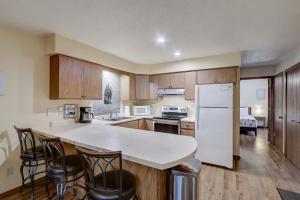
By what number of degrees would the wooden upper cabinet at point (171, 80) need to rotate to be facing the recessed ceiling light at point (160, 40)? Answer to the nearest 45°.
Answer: approximately 45° to its left

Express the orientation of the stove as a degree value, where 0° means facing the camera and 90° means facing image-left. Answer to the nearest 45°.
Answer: approximately 45°

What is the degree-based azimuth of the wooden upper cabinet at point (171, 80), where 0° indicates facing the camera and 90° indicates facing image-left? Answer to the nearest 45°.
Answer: approximately 45°

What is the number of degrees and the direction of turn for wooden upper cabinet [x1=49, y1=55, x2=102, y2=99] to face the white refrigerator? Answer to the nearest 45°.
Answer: approximately 45° to its left

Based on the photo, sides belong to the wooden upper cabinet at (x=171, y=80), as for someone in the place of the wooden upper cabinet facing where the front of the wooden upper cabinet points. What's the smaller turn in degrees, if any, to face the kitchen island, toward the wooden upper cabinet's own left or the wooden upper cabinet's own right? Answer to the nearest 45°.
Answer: approximately 45° to the wooden upper cabinet's own left

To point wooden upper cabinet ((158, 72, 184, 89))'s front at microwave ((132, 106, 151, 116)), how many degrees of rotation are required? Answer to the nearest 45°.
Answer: approximately 45° to its right

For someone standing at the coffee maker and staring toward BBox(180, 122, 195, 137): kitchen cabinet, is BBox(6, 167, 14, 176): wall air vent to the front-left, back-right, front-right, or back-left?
back-right

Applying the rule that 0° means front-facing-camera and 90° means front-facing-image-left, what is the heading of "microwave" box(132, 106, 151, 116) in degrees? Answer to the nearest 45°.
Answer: approximately 0°
